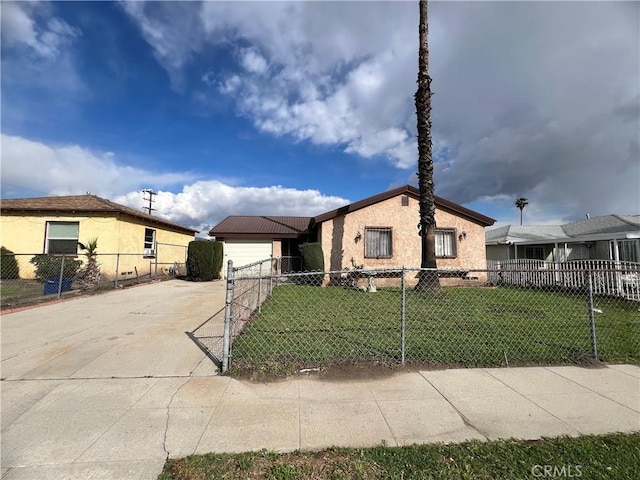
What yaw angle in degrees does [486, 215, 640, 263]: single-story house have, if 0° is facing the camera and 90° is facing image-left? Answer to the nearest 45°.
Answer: approximately 0°

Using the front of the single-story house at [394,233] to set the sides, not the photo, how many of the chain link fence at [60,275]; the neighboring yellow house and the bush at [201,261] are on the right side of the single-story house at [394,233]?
3

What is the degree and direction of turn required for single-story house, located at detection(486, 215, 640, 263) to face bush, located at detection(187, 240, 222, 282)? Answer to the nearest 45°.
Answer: approximately 45° to its right

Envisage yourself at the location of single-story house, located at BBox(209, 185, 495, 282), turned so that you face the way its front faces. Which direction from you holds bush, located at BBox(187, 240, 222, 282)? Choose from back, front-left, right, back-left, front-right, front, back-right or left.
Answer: right

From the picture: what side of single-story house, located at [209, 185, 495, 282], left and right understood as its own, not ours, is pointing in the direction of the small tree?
right

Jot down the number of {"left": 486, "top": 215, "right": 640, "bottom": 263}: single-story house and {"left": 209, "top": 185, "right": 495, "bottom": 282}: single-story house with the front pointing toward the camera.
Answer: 2

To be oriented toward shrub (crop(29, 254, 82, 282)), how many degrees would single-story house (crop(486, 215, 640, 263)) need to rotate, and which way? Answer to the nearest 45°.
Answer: approximately 45° to its right

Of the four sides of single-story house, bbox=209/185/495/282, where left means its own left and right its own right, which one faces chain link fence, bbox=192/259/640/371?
front

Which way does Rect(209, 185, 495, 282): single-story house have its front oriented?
toward the camera

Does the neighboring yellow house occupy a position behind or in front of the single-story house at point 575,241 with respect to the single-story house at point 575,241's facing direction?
in front

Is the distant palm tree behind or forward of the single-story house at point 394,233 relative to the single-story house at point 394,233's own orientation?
behind
